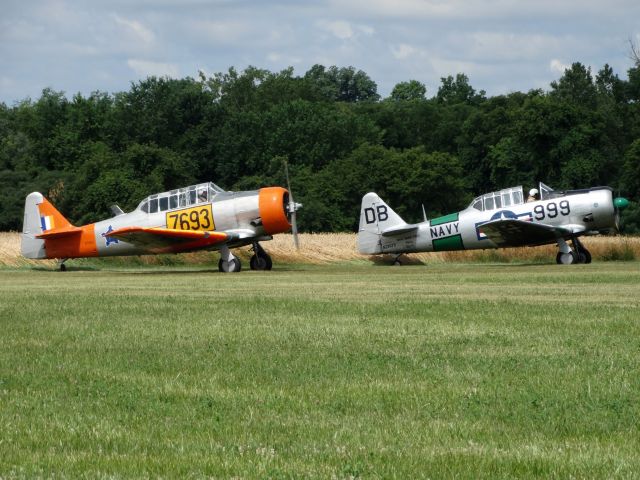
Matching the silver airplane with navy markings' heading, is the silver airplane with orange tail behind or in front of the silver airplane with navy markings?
behind

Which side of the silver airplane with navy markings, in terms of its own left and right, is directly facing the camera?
right
